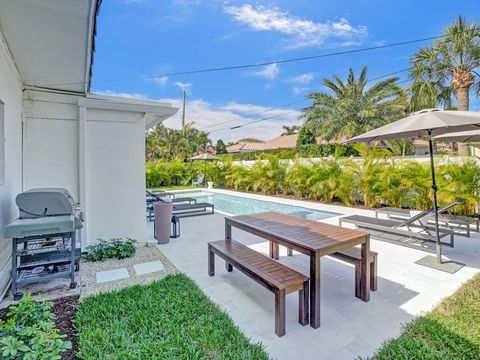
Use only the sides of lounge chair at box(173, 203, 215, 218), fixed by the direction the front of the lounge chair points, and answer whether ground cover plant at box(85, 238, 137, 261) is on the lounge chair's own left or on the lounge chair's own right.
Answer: on the lounge chair's own right

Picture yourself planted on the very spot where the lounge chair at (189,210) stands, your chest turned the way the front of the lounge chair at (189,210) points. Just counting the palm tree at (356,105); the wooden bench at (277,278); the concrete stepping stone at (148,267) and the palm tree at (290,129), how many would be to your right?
2

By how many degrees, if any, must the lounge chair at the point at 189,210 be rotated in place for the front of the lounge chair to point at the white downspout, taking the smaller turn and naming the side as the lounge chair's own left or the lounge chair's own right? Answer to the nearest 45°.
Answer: approximately 135° to the lounge chair's own right

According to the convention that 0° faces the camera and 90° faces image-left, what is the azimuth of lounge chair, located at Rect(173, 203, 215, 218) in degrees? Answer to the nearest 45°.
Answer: approximately 270°

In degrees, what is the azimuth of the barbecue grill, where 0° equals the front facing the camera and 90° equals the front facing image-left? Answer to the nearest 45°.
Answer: approximately 270°

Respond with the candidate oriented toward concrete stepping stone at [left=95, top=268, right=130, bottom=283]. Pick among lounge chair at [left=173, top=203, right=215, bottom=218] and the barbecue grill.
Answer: the barbecue grill

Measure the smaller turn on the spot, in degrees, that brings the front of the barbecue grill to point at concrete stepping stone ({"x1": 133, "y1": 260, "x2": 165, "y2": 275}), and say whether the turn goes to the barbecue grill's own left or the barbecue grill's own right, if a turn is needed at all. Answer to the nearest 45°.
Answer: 0° — it already faces it

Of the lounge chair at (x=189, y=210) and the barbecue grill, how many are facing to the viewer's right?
2

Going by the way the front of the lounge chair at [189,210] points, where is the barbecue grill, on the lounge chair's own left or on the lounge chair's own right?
on the lounge chair's own right

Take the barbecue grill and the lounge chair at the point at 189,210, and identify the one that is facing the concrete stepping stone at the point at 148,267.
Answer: the barbecue grill
